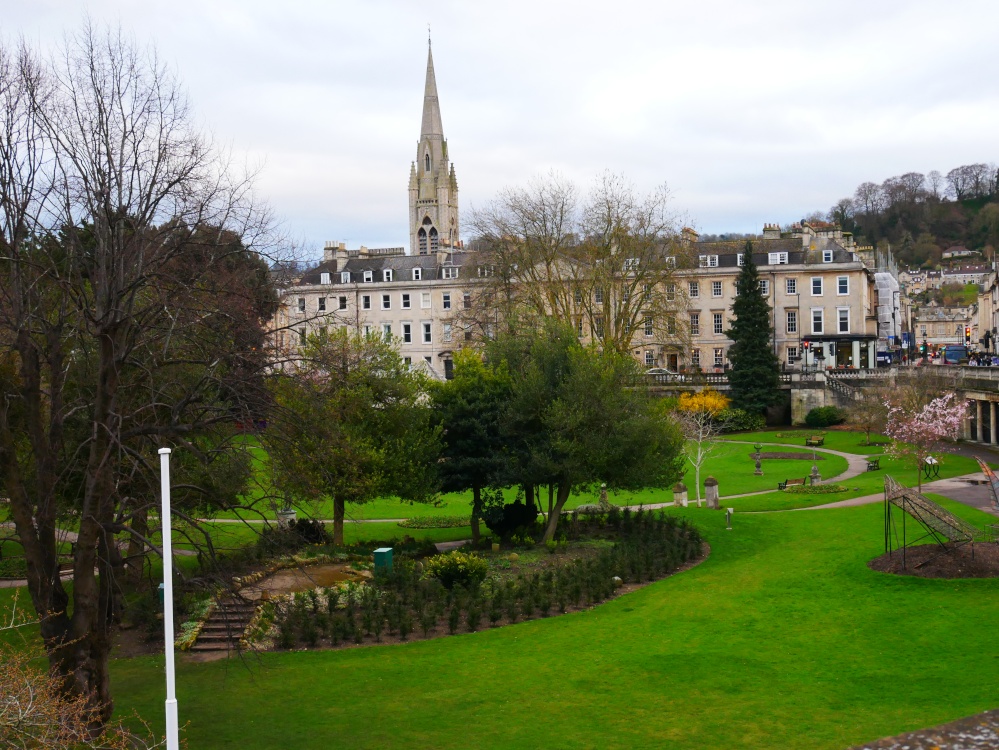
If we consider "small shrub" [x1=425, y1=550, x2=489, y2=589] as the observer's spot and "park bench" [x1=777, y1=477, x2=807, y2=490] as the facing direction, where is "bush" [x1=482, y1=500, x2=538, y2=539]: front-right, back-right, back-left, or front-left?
front-left

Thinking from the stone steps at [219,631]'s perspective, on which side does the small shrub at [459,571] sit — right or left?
on its left

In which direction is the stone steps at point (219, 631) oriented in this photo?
toward the camera

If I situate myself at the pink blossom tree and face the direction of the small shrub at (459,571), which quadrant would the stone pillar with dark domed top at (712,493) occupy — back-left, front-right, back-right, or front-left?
front-right

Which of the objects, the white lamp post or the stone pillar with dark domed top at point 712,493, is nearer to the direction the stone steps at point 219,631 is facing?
the white lamp post

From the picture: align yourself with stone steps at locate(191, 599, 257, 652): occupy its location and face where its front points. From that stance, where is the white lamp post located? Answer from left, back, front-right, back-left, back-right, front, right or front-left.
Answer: front

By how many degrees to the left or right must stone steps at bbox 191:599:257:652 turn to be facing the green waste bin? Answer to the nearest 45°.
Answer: approximately 135° to its left

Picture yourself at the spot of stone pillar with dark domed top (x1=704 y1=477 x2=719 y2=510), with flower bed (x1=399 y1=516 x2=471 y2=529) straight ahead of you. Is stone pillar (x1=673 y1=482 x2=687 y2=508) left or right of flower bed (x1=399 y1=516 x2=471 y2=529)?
right

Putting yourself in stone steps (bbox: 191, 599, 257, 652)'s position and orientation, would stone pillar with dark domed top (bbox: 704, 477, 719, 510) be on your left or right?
on your left
